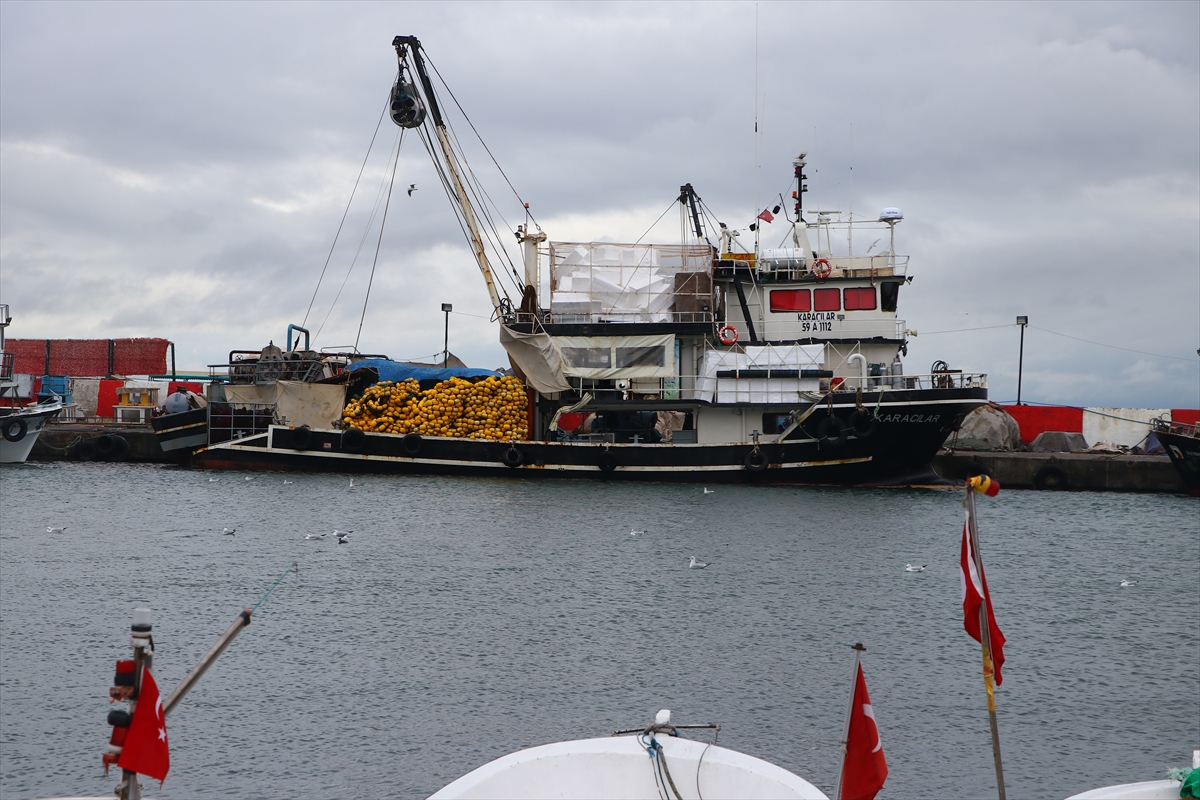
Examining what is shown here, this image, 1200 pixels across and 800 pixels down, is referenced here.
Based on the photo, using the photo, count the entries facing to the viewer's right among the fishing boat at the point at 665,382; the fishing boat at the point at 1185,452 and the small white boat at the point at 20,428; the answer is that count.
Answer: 2

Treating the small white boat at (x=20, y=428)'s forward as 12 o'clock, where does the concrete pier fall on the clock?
The concrete pier is roughly at 1 o'clock from the small white boat.

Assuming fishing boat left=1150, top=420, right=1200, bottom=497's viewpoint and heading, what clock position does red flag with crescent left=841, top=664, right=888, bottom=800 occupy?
The red flag with crescent is roughly at 9 o'clock from the fishing boat.

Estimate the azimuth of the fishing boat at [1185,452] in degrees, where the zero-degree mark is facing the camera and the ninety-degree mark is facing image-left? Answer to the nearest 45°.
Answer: approximately 90°

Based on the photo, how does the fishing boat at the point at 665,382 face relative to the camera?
to the viewer's right

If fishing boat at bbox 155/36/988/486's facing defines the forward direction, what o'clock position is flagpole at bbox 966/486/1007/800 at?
The flagpole is roughly at 3 o'clock from the fishing boat.

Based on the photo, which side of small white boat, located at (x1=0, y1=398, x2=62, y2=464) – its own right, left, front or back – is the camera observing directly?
right

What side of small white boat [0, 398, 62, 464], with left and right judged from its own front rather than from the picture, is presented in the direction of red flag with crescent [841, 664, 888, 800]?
right

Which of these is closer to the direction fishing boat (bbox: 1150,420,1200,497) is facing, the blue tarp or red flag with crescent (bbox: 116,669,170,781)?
the blue tarp

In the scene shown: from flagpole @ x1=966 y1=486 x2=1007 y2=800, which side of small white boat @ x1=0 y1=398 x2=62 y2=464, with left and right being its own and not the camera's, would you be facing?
right
